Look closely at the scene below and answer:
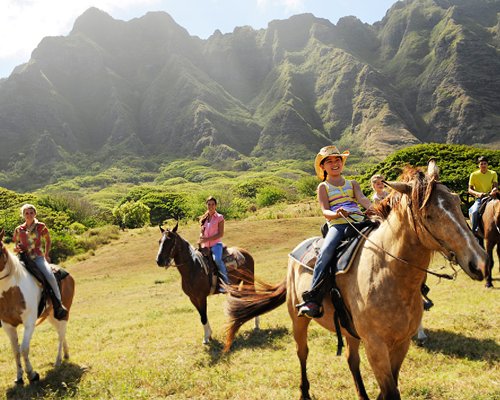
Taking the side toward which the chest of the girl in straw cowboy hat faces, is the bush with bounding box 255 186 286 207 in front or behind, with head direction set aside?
behind

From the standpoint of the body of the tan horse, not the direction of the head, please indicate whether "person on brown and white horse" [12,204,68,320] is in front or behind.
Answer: behind

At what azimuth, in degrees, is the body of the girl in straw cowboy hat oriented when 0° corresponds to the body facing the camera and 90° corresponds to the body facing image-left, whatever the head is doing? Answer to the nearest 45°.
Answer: approximately 315°
